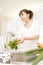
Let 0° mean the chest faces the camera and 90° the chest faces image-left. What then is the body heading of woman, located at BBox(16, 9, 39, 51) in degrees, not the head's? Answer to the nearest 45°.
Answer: approximately 45°
